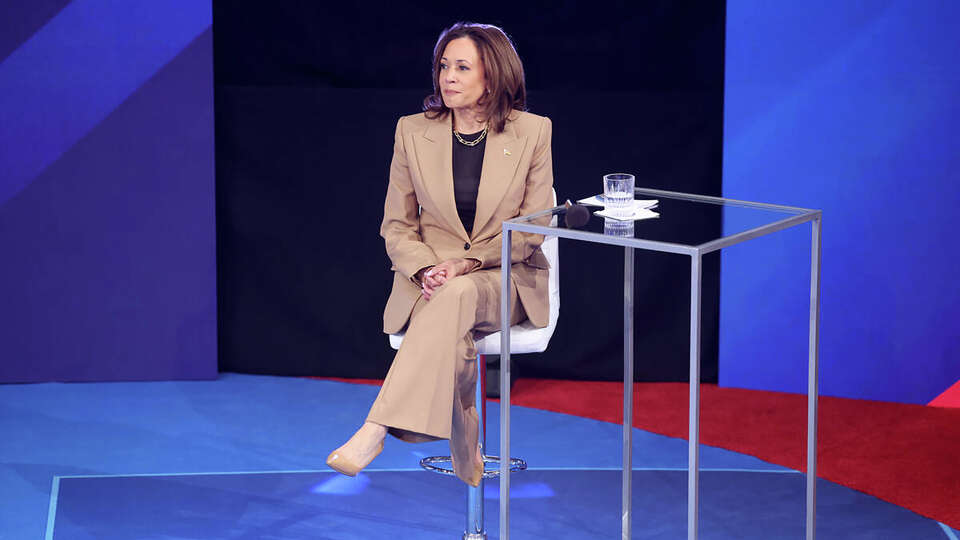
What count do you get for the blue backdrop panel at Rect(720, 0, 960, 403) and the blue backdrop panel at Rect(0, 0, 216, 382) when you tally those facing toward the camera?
2

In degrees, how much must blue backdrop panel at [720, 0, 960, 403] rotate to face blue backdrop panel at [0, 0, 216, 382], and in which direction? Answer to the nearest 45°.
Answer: approximately 90° to its right

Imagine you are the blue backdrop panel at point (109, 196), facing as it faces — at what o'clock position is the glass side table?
The glass side table is roughly at 11 o'clock from the blue backdrop panel.

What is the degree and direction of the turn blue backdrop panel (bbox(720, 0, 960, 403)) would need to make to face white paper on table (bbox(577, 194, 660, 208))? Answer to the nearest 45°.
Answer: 0° — it already faces it

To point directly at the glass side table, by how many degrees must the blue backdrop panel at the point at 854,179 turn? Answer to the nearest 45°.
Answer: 0° — it already faces it

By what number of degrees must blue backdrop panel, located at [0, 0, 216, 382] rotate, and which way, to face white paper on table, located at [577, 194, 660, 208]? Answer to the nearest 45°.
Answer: approximately 45° to its left

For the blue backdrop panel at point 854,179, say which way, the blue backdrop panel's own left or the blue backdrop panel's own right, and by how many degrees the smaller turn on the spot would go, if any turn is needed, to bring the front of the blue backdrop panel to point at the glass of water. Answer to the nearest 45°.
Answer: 0° — it already faces it

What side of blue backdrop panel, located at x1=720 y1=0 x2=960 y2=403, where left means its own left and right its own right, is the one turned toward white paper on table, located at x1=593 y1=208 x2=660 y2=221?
front

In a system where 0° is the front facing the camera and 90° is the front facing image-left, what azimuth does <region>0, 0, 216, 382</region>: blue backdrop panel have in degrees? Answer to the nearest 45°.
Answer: approximately 0°
